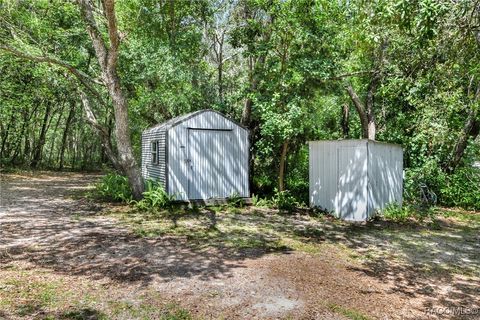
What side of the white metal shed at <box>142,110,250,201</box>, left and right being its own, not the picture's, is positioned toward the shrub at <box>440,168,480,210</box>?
left

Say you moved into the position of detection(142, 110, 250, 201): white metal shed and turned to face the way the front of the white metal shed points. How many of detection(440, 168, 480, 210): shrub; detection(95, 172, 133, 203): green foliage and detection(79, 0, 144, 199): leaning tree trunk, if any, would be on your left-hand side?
1

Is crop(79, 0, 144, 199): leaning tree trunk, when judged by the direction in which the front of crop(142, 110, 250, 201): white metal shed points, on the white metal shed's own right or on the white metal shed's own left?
on the white metal shed's own right

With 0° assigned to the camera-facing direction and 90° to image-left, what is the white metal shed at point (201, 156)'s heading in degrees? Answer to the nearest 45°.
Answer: approximately 0°

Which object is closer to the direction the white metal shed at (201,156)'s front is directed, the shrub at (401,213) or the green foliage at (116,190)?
the shrub
